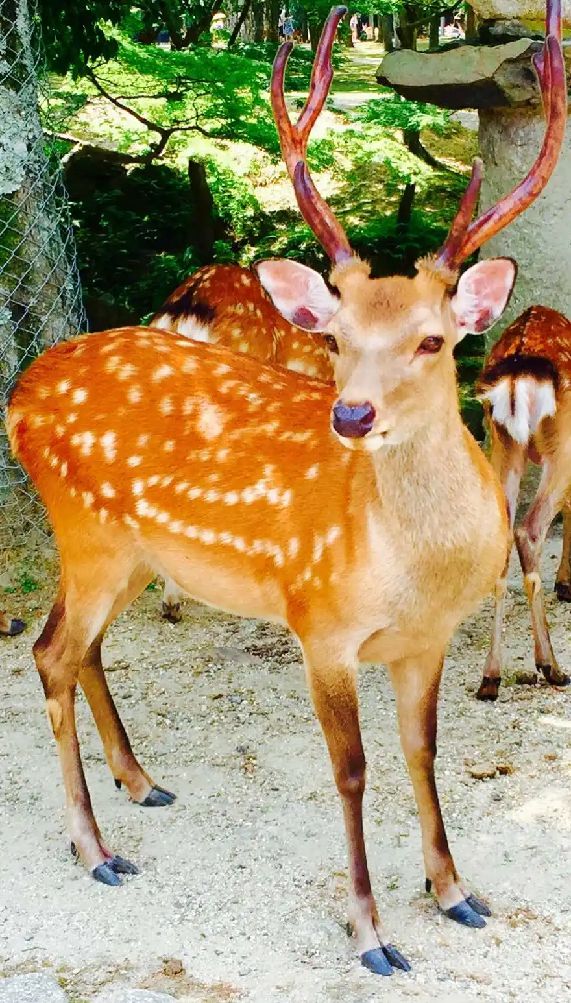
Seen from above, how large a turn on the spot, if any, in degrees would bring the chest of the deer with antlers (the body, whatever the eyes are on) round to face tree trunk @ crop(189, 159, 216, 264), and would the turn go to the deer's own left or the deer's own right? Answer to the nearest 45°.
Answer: approximately 135° to the deer's own left

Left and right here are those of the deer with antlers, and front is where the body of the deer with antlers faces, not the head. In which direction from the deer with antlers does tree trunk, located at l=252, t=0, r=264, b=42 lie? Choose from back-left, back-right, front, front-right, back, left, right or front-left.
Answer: back-left

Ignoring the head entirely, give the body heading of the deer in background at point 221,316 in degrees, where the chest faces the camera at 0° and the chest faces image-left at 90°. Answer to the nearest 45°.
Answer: approximately 225°

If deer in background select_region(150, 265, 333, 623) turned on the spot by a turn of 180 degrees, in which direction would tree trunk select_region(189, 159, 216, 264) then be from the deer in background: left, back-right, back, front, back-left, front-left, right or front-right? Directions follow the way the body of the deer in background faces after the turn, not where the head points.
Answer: back-right

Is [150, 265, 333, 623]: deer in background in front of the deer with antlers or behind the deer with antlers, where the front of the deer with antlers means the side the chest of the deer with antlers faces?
behind

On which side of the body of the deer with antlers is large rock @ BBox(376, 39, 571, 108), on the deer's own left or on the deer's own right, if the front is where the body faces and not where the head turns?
on the deer's own left

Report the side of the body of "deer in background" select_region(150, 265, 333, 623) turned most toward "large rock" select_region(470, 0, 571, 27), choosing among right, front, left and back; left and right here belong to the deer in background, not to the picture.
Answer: front

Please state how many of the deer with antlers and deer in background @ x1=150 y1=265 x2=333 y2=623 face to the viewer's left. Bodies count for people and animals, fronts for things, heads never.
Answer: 0

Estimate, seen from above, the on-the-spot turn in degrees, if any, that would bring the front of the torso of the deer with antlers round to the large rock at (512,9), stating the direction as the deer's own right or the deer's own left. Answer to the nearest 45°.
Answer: approximately 135° to the deer's own left
